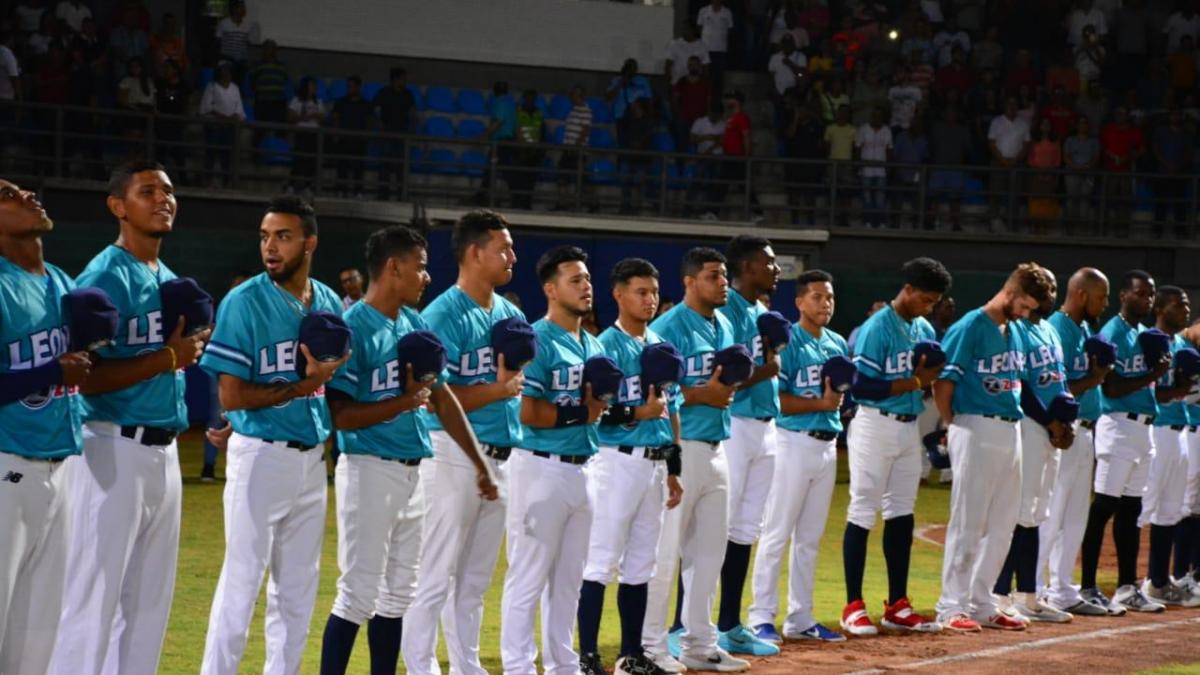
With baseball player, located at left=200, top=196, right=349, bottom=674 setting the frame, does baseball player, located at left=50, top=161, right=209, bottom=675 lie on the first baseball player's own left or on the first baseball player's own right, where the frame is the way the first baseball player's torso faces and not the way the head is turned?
on the first baseball player's own right

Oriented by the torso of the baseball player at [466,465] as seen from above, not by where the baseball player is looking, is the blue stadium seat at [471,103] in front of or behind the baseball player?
behind

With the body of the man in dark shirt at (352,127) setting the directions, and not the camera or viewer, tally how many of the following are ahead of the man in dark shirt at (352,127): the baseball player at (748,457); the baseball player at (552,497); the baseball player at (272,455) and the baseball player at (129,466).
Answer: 4

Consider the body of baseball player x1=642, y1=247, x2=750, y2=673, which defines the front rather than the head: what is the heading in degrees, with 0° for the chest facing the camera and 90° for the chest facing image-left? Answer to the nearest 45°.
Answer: approximately 315°

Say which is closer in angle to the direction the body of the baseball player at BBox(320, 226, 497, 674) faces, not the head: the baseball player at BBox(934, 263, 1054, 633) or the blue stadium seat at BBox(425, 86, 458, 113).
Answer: the baseball player

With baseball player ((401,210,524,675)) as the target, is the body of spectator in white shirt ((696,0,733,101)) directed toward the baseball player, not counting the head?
yes

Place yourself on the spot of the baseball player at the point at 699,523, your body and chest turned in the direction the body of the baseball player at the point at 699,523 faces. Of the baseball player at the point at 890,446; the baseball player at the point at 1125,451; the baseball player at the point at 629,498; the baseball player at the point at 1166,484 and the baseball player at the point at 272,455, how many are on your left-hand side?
3

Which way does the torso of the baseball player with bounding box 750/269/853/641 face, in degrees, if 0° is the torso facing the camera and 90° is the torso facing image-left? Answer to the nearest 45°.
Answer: approximately 315°

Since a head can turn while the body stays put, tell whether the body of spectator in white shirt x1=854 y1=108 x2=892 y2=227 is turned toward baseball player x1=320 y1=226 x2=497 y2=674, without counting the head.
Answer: yes

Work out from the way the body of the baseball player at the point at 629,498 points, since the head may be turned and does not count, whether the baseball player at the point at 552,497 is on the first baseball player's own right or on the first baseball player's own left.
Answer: on the first baseball player's own right

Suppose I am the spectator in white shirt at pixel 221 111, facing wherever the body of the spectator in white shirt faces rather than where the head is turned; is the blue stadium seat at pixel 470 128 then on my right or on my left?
on my left

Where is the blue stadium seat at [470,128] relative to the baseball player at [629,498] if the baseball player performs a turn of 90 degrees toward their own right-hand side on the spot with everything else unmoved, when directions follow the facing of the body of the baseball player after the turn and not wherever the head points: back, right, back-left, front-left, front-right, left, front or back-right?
back-right
